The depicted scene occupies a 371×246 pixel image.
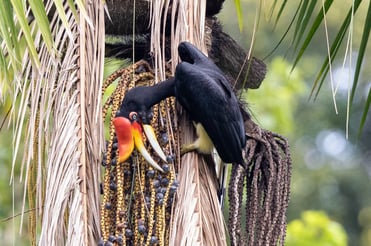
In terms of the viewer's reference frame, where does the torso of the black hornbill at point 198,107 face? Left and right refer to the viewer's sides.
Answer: facing to the left of the viewer
